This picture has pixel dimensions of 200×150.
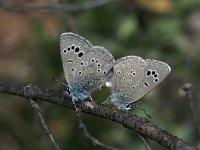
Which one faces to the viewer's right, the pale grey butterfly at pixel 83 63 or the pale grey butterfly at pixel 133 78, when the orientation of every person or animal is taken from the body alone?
the pale grey butterfly at pixel 133 78

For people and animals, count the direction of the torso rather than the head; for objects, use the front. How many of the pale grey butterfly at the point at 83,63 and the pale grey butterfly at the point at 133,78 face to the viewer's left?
1

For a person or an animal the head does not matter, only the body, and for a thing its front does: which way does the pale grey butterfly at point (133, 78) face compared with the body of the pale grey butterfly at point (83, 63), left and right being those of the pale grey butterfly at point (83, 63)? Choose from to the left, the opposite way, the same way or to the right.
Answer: the opposite way

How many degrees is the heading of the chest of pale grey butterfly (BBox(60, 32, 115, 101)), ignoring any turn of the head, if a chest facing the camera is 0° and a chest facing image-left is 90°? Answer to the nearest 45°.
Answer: approximately 90°

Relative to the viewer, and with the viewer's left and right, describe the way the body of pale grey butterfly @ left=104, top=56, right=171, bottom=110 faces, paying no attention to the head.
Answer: facing to the right of the viewer
